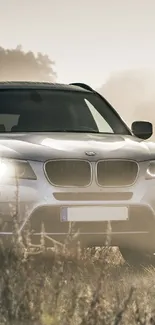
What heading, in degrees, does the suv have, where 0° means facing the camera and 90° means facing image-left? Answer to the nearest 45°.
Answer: approximately 315°
